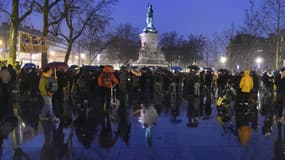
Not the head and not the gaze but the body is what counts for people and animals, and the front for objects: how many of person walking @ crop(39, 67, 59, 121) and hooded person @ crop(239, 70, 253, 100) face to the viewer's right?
1

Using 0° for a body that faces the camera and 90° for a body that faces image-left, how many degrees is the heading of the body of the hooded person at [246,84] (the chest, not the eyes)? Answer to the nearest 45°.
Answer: approximately 180°

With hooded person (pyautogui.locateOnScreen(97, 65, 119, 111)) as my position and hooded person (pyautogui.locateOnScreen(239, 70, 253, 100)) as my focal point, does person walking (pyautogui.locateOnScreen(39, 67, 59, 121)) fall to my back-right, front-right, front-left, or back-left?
back-right

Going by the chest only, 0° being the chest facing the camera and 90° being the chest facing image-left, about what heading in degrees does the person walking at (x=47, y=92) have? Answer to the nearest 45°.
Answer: approximately 270°

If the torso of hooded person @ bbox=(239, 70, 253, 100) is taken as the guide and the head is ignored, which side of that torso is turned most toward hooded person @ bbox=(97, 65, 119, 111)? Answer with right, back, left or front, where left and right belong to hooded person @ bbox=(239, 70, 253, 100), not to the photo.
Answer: left

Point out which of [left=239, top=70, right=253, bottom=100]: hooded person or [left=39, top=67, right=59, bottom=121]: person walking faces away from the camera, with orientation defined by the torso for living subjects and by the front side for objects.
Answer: the hooded person
